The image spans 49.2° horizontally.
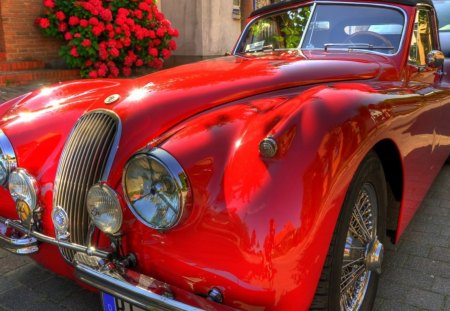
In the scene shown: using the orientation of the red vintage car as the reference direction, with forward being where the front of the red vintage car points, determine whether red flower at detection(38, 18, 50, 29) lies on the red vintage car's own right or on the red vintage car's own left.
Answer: on the red vintage car's own right

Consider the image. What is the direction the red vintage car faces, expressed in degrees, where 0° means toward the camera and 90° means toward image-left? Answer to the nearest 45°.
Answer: approximately 45°

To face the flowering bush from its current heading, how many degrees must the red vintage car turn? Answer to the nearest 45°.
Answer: approximately 135° to its right

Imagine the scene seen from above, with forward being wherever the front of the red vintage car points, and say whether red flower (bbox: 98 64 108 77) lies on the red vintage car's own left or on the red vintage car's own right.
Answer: on the red vintage car's own right
